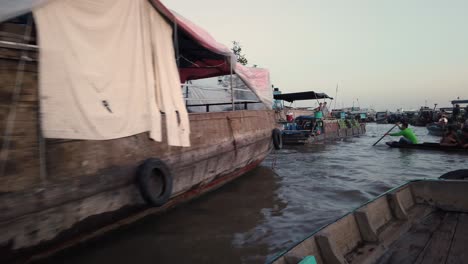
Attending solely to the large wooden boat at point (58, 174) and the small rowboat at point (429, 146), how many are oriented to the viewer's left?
1

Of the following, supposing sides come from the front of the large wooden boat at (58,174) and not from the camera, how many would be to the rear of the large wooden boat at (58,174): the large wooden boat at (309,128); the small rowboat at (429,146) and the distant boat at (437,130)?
0

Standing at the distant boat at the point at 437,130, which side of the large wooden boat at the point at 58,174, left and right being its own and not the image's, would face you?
front

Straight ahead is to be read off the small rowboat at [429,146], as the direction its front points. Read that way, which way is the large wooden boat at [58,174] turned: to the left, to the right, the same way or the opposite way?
to the right

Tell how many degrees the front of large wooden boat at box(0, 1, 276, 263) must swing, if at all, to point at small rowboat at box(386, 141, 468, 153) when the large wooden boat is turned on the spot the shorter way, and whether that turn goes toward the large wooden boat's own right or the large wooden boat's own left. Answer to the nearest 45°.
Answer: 0° — it already faces it

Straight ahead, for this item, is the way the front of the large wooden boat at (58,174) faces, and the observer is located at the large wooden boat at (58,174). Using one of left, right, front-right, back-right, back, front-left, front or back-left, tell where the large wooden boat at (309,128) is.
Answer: front

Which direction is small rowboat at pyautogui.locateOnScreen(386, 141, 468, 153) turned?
to the viewer's left

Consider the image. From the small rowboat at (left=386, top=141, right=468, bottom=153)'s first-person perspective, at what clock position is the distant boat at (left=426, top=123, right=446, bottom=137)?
The distant boat is roughly at 3 o'clock from the small rowboat.

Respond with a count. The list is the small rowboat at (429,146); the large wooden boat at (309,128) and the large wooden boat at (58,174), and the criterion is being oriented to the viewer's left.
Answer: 1

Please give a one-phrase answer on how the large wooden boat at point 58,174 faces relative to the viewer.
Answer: facing away from the viewer and to the right of the viewer

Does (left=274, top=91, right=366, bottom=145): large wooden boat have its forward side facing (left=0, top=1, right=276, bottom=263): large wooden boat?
no

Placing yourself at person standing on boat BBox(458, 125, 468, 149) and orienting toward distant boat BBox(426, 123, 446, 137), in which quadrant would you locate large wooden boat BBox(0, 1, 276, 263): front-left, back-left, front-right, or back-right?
back-left

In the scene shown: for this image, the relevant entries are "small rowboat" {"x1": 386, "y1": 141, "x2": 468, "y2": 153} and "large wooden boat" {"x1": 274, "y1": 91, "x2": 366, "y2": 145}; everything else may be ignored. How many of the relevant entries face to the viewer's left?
1
